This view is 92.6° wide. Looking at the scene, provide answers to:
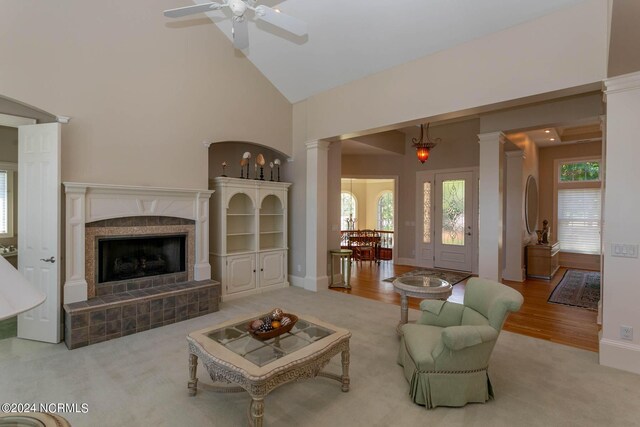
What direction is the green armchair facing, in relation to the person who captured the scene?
facing the viewer and to the left of the viewer

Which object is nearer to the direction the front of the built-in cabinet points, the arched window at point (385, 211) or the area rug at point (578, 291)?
the area rug

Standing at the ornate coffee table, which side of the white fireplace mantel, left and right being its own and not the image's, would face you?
front

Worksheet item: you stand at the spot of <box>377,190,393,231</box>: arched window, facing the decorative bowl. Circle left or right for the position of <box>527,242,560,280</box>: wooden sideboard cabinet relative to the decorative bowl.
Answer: left

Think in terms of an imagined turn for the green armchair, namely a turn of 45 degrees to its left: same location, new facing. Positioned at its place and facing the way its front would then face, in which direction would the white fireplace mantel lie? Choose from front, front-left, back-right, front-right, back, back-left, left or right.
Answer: right

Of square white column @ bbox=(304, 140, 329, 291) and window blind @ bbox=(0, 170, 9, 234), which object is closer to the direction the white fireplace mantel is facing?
the square white column

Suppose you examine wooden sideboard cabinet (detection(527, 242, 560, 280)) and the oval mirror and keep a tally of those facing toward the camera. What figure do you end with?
0

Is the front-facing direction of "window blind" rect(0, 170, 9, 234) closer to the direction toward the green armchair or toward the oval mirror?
the green armchair

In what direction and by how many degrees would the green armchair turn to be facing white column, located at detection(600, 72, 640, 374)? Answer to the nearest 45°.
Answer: approximately 180°

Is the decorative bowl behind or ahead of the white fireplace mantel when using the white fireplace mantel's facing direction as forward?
ahead
